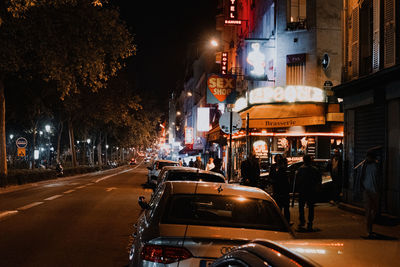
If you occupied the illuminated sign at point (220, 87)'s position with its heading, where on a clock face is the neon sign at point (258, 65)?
The neon sign is roughly at 11 o'clock from the illuminated sign.

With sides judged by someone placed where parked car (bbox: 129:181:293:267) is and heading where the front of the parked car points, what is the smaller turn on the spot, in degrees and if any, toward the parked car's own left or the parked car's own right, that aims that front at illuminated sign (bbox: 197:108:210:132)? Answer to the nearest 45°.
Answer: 0° — it already faces it

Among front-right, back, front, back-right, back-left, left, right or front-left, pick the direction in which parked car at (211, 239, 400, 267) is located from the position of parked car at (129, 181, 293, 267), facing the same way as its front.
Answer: back

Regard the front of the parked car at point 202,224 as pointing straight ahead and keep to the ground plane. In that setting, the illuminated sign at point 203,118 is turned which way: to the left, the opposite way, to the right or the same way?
the opposite way

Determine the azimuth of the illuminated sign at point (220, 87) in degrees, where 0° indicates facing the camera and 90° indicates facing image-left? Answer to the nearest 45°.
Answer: approximately 0°

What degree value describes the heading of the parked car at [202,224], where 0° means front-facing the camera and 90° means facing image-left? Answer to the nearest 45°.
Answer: approximately 180°
